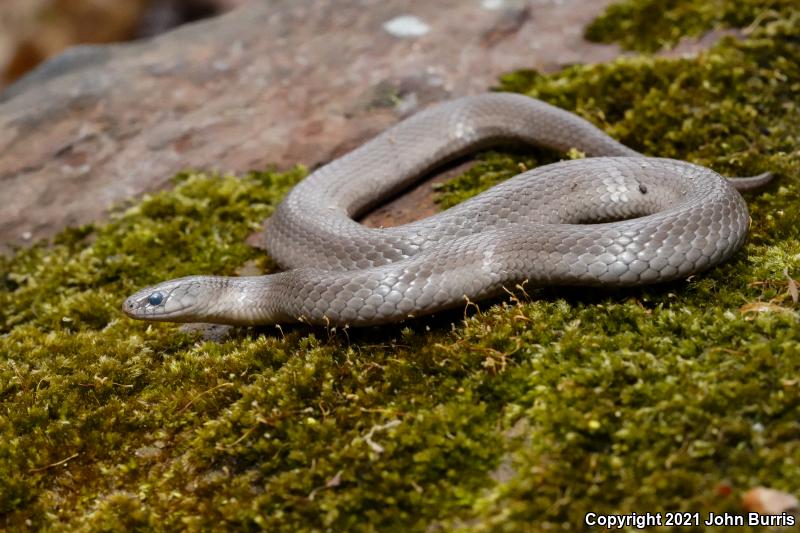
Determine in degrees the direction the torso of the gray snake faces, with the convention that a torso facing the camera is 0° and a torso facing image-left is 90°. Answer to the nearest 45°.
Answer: approximately 90°
